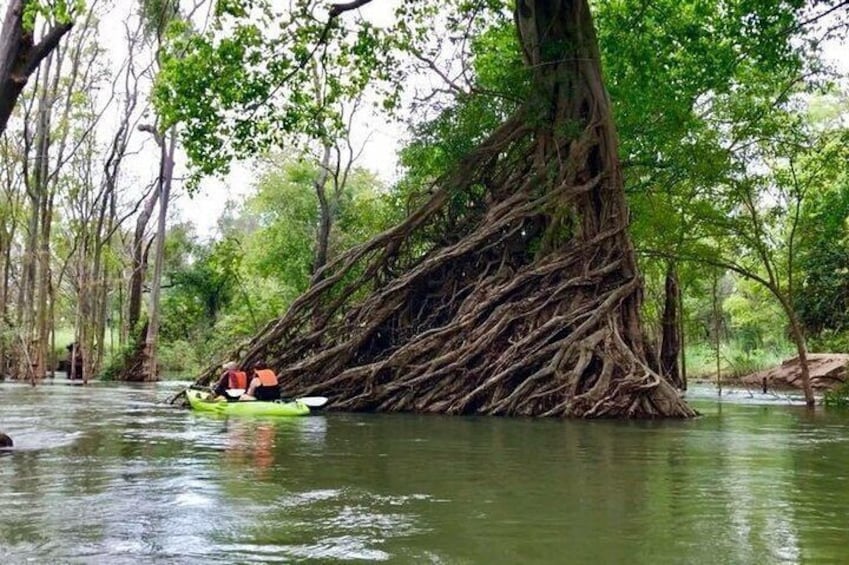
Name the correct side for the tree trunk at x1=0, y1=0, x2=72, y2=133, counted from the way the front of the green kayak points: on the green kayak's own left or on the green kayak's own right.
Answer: on the green kayak's own left

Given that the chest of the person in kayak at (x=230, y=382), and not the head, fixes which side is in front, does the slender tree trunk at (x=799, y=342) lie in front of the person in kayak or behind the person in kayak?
behind

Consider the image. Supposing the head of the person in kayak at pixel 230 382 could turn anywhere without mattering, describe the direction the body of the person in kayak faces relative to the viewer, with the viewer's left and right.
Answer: facing to the left of the viewer

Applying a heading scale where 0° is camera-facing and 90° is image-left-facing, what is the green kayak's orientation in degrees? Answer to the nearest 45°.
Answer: approximately 90°
